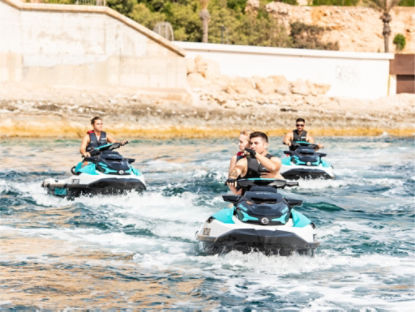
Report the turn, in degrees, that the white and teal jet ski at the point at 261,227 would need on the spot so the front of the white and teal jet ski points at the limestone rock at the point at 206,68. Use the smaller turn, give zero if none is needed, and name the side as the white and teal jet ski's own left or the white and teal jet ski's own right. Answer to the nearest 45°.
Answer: approximately 180°

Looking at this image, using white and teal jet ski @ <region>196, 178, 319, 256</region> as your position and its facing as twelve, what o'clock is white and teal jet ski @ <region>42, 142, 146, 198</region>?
white and teal jet ski @ <region>42, 142, 146, 198</region> is roughly at 5 o'clock from white and teal jet ski @ <region>196, 178, 319, 256</region>.

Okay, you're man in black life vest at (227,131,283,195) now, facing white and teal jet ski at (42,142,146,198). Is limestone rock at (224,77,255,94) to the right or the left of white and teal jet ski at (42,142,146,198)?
right

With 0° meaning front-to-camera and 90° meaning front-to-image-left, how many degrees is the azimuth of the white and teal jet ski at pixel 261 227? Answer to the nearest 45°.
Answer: approximately 0°

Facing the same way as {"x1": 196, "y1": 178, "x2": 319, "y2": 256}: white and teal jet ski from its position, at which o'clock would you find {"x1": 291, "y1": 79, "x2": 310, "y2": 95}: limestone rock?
The limestone rock is roughly at 6 o'clock from the white and teal jet ski.

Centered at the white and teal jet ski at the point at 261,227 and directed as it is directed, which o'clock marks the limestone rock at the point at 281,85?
The limestone rock is roughly at 6 o'clock from the white and teal jet ski.

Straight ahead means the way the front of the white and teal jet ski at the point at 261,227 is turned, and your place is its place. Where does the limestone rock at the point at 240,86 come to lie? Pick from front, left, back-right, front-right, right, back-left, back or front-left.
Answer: back

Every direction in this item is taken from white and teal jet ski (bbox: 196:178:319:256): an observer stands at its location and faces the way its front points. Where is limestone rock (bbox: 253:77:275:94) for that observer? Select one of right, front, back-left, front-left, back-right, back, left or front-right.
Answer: back

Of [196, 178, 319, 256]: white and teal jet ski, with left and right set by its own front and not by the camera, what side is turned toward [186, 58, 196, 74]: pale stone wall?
back
